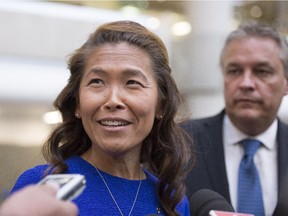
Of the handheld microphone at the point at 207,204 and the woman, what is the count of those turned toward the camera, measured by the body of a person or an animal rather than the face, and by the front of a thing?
1

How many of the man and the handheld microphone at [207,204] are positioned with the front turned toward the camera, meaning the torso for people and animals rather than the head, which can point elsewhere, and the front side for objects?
1

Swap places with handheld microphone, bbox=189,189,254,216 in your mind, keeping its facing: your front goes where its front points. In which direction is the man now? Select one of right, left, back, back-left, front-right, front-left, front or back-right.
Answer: front-right

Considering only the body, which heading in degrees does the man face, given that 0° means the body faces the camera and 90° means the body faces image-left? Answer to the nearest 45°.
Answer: approximately 0°

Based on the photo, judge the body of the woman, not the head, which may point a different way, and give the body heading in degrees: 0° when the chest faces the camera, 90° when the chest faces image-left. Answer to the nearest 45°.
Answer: approximately 0°

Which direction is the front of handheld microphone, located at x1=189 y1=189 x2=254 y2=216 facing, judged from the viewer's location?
facing away from the viewer and to the left of the viewer
